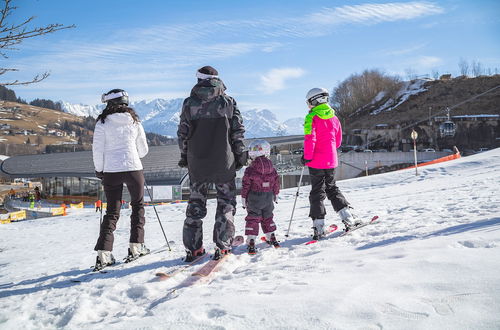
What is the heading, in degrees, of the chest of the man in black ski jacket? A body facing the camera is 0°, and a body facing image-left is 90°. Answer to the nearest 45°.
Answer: approximately 180°

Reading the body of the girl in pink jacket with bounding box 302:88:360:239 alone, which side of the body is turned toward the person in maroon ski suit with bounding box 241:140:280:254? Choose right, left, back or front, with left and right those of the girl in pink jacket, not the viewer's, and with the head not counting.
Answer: left

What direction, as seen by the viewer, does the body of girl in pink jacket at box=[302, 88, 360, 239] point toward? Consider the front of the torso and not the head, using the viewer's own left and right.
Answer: facing away from the viewer and to the left of the viewer

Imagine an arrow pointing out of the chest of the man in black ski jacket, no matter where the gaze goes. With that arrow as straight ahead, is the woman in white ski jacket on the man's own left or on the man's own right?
on the man's own left

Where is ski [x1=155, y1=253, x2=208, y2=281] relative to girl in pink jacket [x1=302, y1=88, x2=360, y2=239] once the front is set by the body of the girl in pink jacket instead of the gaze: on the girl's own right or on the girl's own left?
on the girl's own left

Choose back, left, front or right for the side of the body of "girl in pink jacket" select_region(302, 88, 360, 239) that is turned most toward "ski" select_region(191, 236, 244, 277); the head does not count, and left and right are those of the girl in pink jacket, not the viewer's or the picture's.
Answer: left

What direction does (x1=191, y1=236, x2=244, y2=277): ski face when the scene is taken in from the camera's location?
facing away from the viewer and to the right of the viewer
